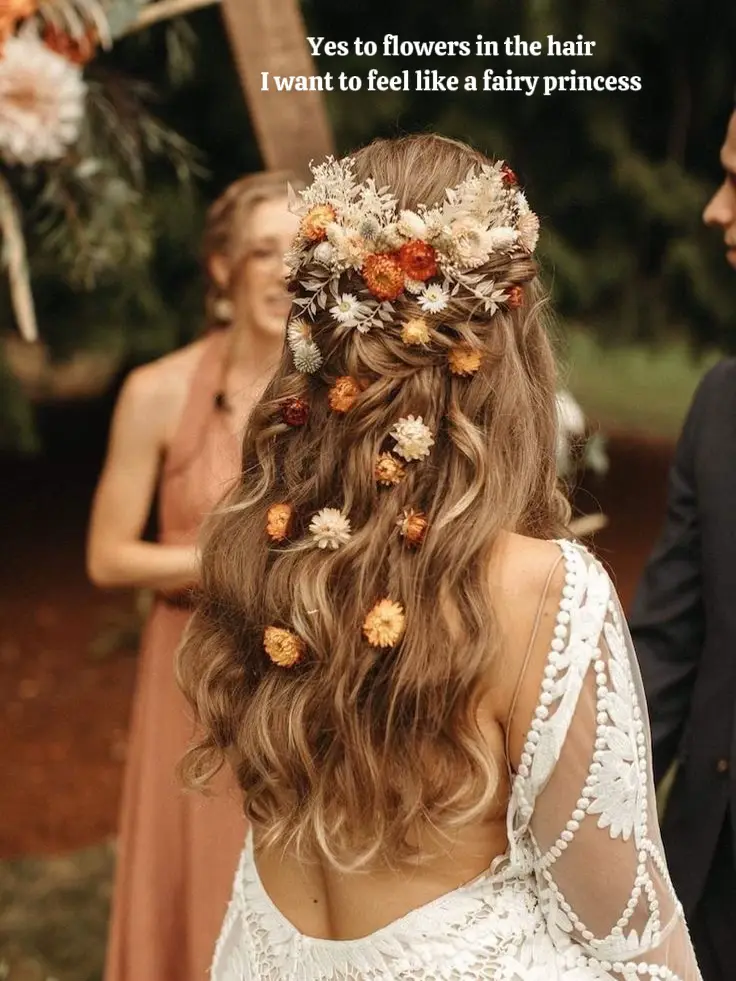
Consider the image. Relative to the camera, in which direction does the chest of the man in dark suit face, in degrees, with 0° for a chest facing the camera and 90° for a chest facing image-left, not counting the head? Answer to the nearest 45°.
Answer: approximately 45°

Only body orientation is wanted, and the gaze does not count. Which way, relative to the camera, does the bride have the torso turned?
away from the camera

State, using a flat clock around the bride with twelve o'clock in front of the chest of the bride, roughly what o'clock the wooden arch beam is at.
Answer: The wooden arch beam is roughly at 12 o'clock from the bride.

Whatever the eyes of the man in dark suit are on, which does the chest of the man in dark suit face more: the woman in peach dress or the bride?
the bride

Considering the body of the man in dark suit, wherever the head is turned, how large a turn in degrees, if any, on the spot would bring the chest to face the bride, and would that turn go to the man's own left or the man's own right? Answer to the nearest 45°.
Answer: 0° — they already face them

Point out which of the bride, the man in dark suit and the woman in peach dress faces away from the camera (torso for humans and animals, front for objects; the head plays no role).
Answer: the bride

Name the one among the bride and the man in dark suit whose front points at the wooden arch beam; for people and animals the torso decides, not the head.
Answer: the bride

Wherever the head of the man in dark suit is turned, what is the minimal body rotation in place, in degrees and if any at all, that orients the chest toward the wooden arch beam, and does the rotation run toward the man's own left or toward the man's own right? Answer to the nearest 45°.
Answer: approximately 90° to the man's own right

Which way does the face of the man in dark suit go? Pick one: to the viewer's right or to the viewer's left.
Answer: to the viewer's left
